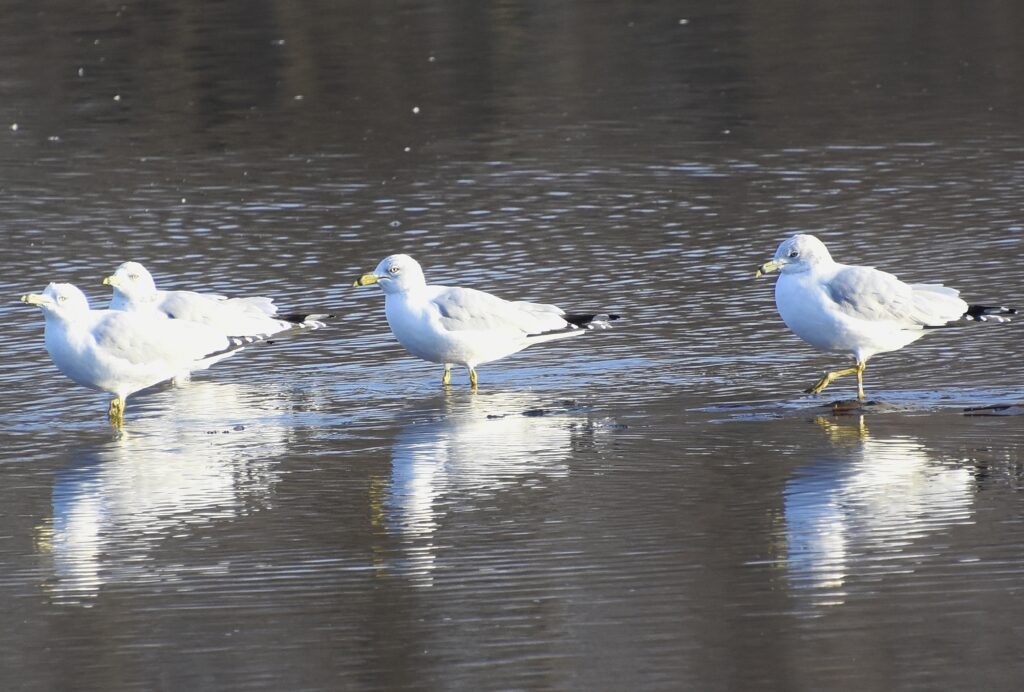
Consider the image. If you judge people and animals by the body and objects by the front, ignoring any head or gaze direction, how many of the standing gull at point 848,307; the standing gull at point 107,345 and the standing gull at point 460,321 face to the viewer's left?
3

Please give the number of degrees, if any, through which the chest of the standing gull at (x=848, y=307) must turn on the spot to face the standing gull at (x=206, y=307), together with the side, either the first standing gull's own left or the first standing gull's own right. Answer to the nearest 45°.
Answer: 0° — it already faces it

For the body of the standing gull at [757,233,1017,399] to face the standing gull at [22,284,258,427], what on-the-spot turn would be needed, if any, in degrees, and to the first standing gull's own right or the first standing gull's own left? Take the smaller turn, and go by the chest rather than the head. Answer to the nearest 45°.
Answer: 0° — it already faces it

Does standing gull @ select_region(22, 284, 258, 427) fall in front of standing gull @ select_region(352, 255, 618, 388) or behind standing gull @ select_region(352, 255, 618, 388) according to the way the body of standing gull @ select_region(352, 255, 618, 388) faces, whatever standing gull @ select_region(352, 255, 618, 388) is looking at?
in front

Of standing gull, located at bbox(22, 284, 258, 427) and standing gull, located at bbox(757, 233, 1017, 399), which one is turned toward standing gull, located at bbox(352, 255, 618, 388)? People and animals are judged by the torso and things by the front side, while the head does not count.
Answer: standing gull, located at bbox(757, 233, 1017, 399)

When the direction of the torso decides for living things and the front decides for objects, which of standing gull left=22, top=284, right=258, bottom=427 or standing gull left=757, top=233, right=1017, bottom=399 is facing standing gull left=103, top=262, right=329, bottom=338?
standing gull left=757, top=233, right=1017, bottom=399

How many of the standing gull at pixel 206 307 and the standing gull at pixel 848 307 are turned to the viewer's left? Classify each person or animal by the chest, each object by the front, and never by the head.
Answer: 2

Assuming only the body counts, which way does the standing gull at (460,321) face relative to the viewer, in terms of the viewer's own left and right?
facing to the left of the viewer

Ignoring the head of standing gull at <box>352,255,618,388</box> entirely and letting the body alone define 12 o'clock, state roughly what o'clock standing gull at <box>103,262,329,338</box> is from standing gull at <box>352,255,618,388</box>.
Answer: standing gull at <box>103,262,329,338</box> is roughly at 1 o'clock from standing gull at <box>352,255,618,388</box>.

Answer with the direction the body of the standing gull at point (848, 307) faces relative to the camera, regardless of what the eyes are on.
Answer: to the viewer's left

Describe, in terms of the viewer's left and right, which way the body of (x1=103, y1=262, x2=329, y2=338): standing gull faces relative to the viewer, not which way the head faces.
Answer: facing to the left of the viewer

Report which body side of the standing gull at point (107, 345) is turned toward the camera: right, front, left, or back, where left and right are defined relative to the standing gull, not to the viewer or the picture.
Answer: left
